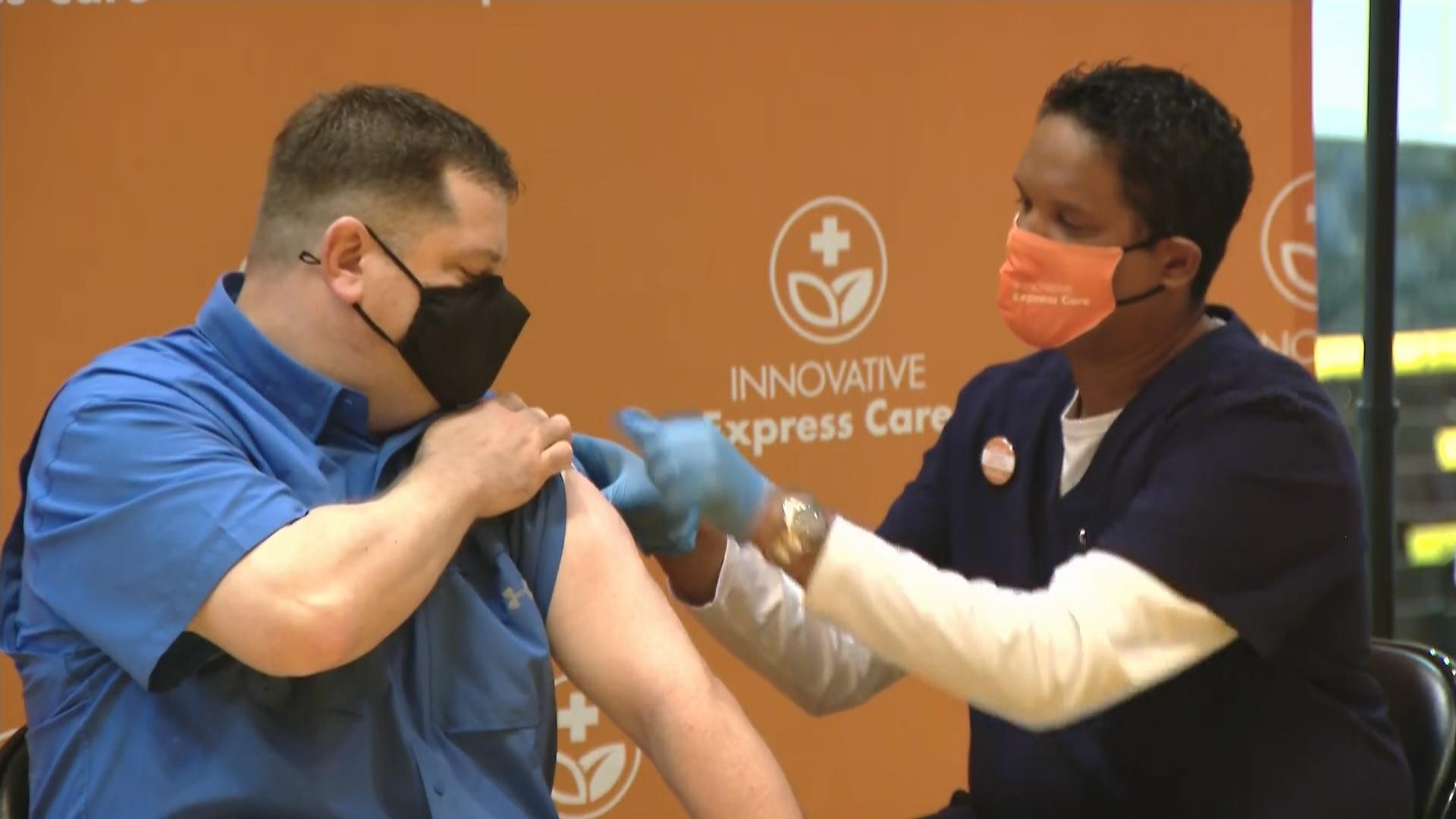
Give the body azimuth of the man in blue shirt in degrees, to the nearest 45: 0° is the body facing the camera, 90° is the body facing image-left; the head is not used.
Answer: approximately 315°

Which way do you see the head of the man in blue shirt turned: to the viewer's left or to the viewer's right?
to the viewer's right

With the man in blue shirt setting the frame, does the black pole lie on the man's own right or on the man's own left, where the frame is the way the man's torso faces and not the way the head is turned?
on the man's own left

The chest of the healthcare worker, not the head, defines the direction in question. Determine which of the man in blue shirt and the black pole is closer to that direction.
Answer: the man in blue shirt

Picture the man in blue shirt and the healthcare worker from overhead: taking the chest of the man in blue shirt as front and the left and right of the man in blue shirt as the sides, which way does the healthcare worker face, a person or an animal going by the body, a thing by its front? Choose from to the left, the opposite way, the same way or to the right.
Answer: to the right

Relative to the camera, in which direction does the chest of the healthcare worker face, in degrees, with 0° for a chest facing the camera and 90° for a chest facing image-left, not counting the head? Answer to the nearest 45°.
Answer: approximately 45°

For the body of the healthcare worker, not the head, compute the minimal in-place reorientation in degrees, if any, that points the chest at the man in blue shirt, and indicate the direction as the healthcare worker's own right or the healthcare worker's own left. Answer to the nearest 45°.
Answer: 0° — they already face them
